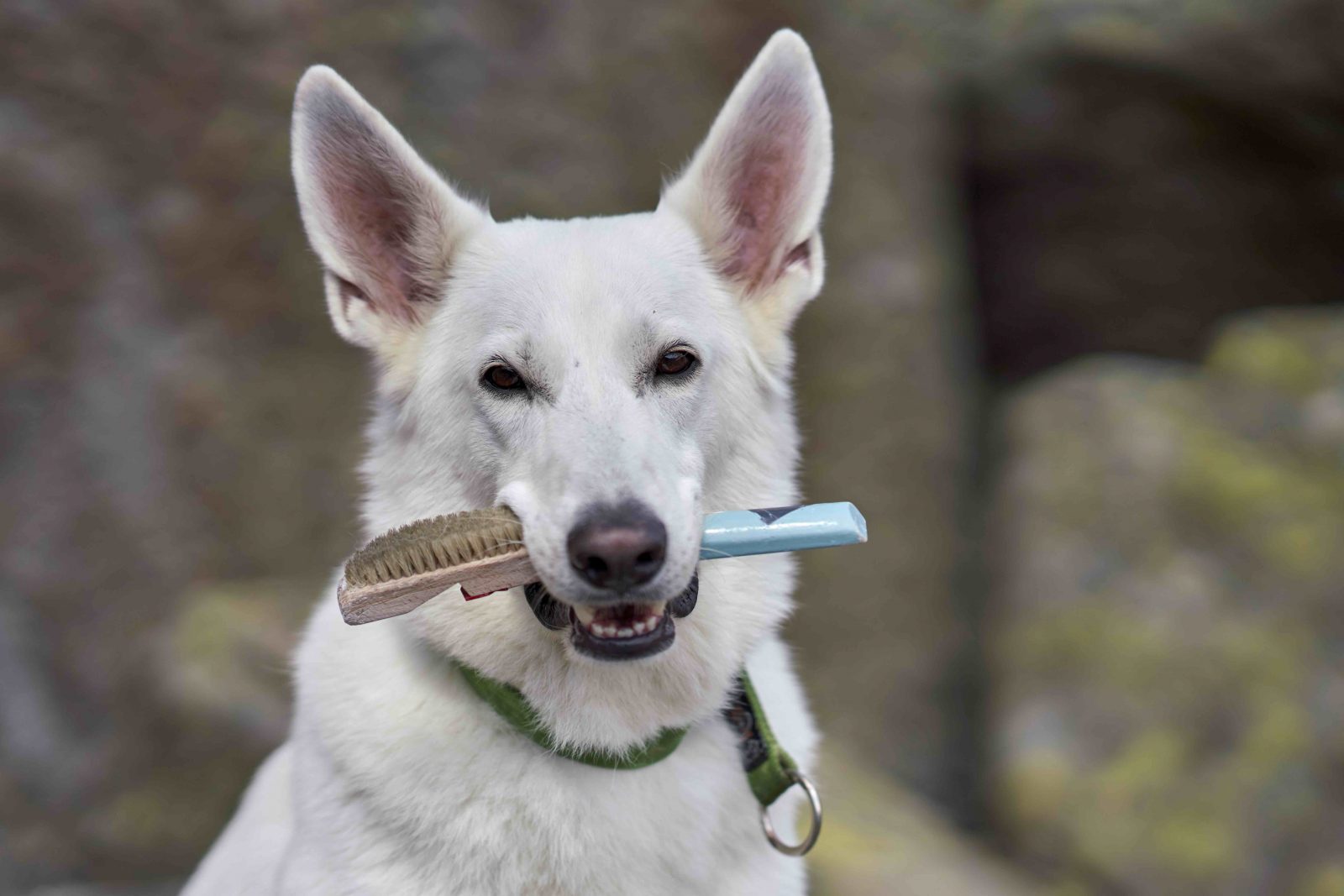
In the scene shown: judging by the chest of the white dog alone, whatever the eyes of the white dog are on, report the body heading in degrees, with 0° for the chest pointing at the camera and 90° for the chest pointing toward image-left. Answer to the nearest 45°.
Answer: approximately 0°
